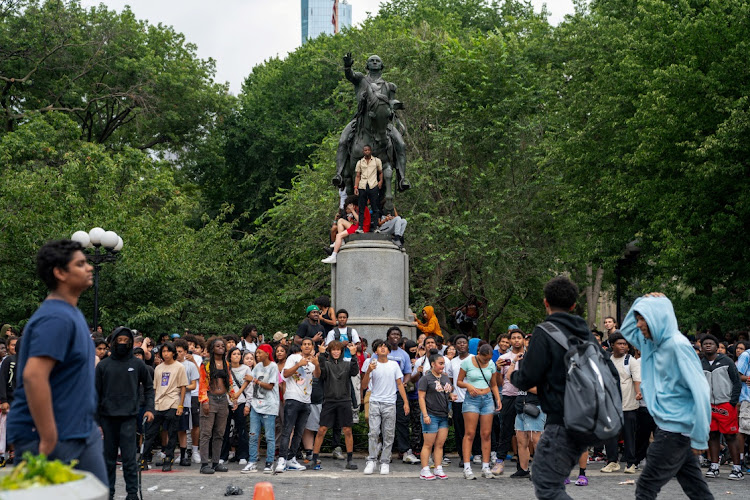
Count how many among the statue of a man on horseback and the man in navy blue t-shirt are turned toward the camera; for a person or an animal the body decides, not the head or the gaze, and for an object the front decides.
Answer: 1

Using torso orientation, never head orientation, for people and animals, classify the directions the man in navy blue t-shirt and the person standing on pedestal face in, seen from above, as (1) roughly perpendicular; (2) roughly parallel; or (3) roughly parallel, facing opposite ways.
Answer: roughly perpendicular

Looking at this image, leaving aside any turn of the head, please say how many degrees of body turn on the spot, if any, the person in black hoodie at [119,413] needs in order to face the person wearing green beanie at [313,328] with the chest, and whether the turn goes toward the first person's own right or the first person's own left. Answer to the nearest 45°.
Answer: approximately 135° to the first person's own left
